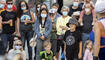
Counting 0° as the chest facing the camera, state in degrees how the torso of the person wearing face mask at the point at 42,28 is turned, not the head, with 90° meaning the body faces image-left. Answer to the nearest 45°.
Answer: approximately 0°

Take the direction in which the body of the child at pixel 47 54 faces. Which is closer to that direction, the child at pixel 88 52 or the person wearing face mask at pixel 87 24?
the child

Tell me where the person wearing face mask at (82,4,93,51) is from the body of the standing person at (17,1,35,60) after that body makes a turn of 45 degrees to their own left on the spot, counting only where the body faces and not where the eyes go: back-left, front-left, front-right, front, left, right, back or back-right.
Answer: front-left

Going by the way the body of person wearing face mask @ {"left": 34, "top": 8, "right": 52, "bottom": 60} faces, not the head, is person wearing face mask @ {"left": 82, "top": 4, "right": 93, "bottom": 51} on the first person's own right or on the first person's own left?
on the first person's own left
